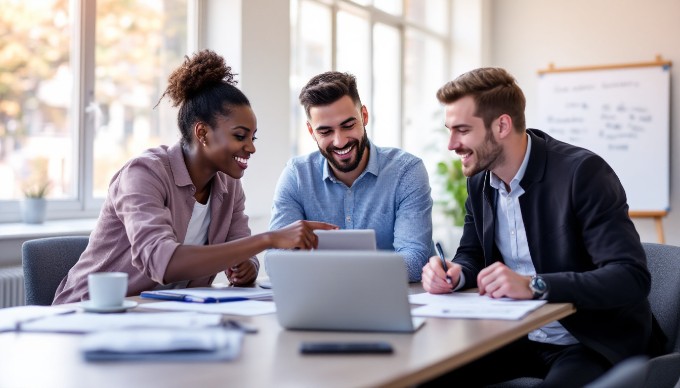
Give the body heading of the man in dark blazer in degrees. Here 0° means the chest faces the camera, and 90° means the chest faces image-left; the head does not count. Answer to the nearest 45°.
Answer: approximately 45°

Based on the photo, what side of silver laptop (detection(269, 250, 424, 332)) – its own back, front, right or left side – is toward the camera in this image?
back

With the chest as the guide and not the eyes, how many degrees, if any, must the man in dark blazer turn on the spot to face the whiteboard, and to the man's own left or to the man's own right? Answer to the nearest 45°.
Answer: approximately 135° to the man's own right

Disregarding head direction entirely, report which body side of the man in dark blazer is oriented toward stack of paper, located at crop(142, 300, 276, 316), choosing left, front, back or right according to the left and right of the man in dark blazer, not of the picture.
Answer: front

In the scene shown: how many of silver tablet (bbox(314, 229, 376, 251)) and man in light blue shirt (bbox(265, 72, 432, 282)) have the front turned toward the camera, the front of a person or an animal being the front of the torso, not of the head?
1

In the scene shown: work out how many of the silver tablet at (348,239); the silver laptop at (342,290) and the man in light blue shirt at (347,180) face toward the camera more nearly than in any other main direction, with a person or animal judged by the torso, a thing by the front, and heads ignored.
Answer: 1

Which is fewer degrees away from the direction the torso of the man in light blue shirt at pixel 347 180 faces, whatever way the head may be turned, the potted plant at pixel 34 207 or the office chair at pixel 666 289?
the office chair

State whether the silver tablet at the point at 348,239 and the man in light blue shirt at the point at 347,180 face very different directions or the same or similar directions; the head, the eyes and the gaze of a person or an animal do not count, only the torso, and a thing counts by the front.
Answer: very different directions

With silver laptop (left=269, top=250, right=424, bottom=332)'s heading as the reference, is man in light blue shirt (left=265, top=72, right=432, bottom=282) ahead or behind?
ahead

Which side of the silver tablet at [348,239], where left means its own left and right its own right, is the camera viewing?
back

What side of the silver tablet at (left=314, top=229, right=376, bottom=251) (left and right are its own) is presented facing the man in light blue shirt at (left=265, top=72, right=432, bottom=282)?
front

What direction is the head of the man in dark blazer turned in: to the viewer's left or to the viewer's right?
to the viewer's left

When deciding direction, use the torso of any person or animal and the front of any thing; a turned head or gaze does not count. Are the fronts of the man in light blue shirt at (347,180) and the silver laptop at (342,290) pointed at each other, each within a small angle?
yes
